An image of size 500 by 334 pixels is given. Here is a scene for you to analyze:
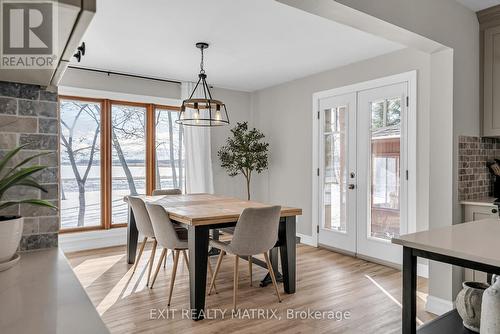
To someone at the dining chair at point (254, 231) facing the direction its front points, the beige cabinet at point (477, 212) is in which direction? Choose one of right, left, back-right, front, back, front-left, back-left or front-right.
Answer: back-right

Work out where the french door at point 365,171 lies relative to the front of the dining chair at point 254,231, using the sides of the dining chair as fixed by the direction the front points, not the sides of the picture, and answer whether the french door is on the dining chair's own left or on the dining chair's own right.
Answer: on the dining chair's own right

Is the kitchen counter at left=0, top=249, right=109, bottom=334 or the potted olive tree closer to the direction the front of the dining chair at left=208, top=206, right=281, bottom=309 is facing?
the potted olive tree

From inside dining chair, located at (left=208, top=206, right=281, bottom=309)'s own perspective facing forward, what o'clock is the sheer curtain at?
The sheer curtain is roughly at 1 o'clock from the dining chair.

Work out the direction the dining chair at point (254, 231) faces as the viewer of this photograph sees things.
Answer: facing away from the viewer and to the left of the viewer

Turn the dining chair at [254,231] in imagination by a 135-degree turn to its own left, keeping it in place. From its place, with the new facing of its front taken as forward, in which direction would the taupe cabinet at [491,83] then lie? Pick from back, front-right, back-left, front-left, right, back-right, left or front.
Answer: left

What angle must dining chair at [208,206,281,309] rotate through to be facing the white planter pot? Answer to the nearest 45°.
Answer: approximately 90° to its left

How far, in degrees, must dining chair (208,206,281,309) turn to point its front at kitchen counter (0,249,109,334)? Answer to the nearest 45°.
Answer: approximately 135° to its left

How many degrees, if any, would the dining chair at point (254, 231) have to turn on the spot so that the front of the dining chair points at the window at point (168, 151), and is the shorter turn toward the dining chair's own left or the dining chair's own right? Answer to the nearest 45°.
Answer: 0° — it already faces it

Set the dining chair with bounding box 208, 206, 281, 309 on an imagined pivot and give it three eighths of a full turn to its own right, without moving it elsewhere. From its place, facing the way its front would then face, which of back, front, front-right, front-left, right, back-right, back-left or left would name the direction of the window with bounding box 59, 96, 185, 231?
back-left
